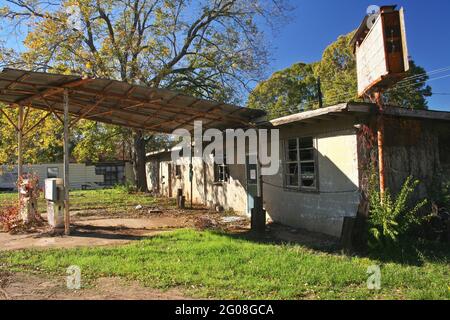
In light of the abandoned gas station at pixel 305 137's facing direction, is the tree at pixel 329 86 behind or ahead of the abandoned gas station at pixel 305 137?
behind

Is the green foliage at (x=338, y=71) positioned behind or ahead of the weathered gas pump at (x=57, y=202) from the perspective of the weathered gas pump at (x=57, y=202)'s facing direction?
behind

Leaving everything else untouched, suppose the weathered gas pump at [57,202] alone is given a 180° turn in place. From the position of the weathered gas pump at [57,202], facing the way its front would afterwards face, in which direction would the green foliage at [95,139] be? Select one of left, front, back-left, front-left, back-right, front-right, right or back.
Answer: front-left

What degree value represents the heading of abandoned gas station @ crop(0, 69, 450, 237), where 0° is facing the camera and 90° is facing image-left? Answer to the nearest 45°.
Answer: approximately 45°

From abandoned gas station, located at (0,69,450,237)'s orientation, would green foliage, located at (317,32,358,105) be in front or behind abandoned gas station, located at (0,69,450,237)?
behind

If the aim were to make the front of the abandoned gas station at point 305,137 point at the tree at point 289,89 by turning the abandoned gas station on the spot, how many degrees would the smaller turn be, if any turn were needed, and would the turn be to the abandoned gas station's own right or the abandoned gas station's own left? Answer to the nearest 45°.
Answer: approximately 135° to the abandoned gas station's own right

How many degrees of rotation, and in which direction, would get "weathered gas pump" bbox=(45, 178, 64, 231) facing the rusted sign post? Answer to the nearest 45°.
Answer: approximately 90° to its left

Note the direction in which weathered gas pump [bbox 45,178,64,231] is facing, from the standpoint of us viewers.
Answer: facing the viewer and to the left of the viewer

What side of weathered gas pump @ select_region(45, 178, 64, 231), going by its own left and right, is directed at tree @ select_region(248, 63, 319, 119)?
back

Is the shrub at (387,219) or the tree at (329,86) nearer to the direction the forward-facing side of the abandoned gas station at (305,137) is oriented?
the shrub

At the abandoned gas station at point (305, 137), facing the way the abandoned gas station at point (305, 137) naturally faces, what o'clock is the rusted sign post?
The rusted sign post is roughly at 10 o'clock from the abandoned gas station.

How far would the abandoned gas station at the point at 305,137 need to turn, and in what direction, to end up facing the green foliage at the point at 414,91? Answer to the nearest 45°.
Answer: approximately 180°
